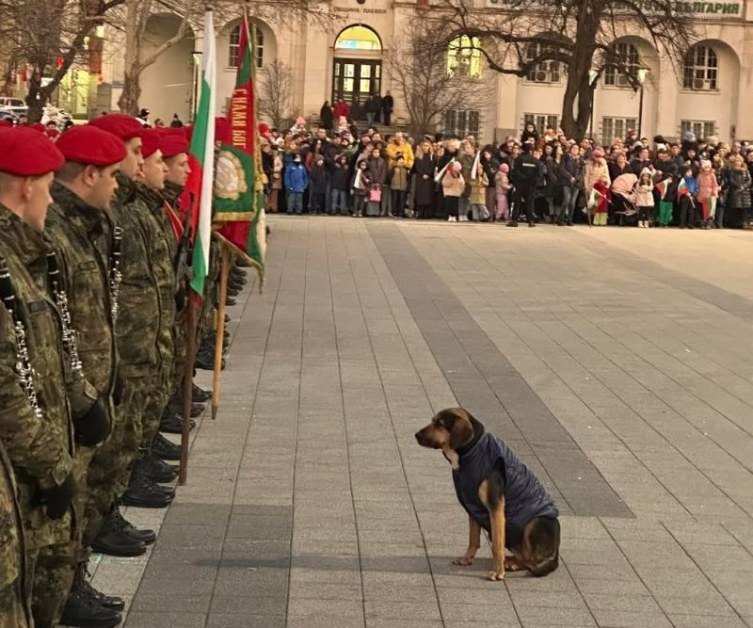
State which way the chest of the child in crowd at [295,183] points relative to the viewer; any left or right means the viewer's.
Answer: facing the viewer

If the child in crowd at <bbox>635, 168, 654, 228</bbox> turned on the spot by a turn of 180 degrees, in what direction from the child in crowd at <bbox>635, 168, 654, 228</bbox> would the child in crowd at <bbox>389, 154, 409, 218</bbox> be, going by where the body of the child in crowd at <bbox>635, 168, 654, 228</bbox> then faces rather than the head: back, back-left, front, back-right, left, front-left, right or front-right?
left

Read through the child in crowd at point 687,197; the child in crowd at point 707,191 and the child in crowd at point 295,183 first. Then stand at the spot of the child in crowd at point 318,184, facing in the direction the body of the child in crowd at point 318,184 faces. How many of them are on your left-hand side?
2

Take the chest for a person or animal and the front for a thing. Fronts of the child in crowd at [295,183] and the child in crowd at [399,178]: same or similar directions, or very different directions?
same or similar directions

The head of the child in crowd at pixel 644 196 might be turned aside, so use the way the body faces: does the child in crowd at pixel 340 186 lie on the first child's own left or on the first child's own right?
on the first child's own right

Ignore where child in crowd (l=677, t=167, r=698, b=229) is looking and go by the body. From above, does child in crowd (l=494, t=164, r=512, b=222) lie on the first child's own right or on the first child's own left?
on the first child's own right

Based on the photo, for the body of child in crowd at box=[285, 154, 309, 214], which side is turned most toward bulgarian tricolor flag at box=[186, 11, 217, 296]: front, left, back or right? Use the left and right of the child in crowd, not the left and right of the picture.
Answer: front

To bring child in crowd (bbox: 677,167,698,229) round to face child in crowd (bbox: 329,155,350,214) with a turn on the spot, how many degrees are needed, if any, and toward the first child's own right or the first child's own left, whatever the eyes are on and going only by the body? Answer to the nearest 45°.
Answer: approximately 90° to the first child's own right

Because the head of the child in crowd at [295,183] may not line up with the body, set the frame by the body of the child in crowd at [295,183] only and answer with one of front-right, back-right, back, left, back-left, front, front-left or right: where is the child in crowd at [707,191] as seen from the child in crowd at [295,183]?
left

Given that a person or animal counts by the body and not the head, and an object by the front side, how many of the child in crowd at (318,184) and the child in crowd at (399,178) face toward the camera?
2

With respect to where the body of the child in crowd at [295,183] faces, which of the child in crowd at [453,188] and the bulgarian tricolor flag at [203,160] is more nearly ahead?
the bulgarian tricolor flag

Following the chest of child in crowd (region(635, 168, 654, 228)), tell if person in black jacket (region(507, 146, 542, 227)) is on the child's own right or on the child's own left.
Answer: on the child's own right

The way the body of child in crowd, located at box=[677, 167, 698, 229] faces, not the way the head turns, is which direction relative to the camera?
toward the camera

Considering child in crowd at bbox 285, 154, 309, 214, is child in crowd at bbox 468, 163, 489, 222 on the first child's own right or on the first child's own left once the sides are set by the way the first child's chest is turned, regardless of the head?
on the first child's own left

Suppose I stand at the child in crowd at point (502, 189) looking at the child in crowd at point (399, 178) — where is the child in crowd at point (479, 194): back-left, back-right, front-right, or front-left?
front-left

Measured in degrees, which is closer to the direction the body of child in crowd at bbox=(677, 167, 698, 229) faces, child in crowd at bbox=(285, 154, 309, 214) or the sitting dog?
the sitting dog

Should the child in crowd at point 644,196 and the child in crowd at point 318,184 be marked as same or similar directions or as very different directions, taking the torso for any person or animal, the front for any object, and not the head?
same or similar directions
